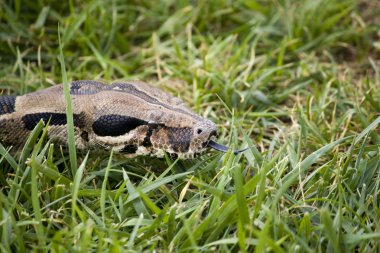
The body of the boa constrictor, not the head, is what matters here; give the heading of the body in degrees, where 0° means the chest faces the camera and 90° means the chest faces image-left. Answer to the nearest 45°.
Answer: approximately 270°
